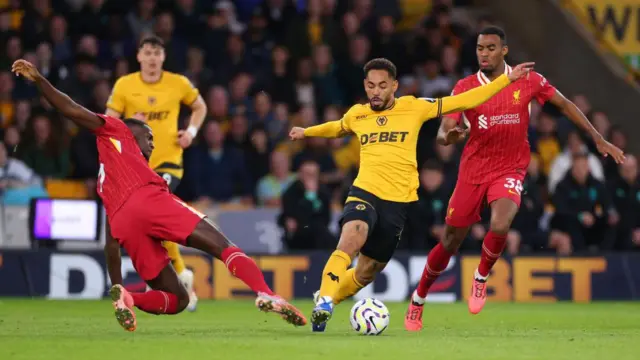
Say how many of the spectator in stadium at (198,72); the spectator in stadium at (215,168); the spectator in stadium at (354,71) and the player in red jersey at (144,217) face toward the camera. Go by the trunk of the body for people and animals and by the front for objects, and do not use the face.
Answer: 3

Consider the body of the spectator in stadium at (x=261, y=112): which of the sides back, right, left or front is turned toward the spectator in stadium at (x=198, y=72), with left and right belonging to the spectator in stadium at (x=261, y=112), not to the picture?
right

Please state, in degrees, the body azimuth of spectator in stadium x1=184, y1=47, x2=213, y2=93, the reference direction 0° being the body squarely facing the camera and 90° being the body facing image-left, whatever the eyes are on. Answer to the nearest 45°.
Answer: approximately 0°

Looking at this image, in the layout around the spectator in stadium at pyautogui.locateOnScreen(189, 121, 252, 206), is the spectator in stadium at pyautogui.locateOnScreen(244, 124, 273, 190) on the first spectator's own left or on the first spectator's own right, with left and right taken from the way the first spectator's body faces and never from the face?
on the first spectator's own left

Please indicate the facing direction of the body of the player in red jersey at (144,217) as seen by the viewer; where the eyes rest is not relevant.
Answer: to the viewer's right

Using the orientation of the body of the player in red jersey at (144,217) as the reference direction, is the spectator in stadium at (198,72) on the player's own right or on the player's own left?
on the player's own left

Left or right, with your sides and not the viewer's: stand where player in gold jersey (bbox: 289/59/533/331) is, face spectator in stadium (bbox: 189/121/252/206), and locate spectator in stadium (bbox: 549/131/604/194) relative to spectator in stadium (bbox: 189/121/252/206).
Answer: right

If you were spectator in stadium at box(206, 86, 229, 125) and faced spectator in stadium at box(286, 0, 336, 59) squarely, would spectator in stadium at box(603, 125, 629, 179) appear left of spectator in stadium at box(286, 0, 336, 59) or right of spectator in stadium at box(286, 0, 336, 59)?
right
